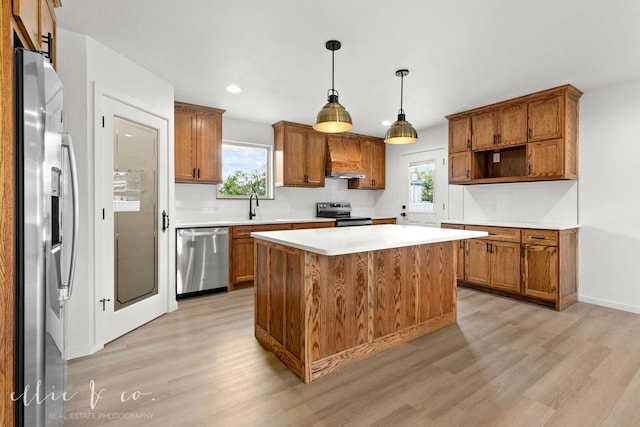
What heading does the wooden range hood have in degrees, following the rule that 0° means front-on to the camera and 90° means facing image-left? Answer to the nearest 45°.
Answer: approximately 315°

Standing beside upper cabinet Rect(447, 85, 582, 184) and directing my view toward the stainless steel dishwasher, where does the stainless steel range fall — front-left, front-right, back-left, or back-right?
front-right

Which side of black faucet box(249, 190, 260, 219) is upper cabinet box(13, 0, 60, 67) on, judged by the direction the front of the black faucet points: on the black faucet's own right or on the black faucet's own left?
on the black faucet's own right

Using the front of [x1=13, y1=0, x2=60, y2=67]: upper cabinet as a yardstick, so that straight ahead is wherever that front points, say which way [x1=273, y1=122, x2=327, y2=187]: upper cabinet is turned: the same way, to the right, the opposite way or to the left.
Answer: to the right

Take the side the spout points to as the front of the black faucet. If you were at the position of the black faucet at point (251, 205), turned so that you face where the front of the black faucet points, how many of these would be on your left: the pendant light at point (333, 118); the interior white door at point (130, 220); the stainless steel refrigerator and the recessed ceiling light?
0

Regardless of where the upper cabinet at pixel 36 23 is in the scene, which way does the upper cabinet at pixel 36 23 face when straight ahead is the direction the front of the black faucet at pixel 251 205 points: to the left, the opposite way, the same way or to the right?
to the left

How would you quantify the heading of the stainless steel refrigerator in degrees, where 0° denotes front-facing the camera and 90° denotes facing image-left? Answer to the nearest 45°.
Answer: approximately 270°

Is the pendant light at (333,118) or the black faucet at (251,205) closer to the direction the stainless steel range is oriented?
the pendant light

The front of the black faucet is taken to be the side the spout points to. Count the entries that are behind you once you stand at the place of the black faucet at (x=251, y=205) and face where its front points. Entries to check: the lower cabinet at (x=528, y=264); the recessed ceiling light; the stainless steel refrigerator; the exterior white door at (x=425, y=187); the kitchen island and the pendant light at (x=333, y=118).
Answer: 0

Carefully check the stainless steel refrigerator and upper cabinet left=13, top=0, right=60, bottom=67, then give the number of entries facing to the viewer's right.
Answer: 2

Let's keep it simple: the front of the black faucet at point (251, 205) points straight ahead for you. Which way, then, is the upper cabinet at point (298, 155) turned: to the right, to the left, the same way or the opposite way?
the same way

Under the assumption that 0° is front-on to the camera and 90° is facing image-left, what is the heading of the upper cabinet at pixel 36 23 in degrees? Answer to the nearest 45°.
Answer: approximately 270°

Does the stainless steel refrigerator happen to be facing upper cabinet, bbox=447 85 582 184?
yes

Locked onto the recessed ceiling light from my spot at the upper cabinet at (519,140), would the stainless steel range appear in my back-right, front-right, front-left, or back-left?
front-right

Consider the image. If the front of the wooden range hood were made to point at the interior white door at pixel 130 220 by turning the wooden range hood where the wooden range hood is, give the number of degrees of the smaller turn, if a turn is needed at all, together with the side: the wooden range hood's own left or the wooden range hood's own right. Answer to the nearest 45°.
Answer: approximately 90° to the wooden range hood's own right

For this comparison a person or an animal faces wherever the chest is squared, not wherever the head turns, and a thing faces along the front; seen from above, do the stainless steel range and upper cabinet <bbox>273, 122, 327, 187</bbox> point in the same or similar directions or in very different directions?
same or similar directions

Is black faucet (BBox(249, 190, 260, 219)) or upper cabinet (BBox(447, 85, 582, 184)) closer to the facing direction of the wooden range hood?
the upper cabinet

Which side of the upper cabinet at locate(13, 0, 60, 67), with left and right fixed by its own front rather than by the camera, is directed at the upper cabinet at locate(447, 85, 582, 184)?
front

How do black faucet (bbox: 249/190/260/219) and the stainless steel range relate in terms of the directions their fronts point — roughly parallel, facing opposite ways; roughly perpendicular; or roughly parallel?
roughly parallel

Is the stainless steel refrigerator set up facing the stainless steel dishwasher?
no

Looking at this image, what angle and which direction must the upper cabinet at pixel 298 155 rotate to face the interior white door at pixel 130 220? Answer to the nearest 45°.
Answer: approximately 90° to its right
